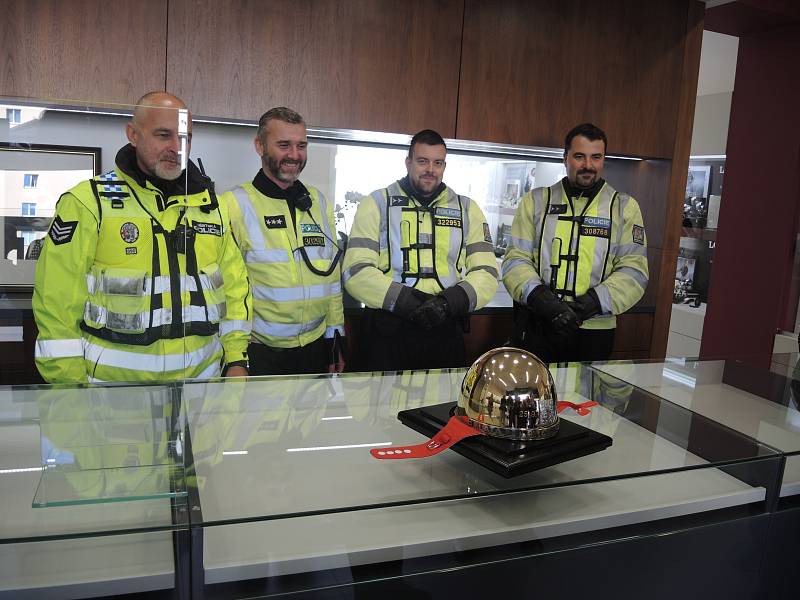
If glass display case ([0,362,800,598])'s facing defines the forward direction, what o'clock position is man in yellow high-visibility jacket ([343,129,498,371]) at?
The man in yellow high-visibility jacket is roughly at 6 o'clock from the glass display case.

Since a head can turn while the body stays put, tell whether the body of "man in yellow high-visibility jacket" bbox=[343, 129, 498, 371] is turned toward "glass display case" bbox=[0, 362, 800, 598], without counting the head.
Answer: yes

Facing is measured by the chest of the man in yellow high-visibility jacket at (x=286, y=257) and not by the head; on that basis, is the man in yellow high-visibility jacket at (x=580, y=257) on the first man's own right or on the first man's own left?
on the first man's own left

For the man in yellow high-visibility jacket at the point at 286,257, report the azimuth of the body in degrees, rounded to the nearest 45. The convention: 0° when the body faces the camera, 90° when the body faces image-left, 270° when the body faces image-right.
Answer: approximately 315°

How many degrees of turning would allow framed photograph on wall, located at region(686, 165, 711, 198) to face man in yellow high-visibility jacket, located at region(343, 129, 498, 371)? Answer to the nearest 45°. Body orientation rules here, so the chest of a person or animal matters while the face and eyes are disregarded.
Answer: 0° — it already faces them

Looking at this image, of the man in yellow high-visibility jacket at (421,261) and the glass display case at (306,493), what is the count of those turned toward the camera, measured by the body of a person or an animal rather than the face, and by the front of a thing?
2

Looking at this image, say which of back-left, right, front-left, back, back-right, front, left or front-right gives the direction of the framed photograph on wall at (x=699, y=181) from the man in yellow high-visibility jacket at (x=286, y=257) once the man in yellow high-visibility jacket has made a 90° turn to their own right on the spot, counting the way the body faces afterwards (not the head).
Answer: back

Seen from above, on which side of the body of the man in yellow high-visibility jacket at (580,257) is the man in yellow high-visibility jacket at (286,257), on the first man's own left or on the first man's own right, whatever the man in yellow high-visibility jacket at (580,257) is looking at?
on the first man's own right

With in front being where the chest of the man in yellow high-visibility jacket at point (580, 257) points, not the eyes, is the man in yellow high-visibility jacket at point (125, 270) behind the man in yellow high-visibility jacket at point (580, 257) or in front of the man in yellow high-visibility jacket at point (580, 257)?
in front

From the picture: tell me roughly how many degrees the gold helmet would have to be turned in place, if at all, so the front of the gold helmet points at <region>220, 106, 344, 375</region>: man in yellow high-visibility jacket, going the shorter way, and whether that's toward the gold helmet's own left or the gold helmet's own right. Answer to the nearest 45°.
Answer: approximately 180°
